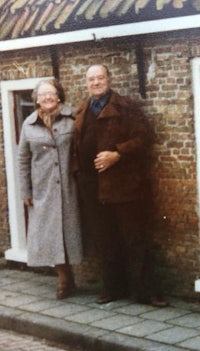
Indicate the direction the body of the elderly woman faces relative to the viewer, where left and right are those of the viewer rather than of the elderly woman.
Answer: facing the viewer

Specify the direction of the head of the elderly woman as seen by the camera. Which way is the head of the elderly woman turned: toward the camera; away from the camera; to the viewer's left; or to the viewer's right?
toward the camera

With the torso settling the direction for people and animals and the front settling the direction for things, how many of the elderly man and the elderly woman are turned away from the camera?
0

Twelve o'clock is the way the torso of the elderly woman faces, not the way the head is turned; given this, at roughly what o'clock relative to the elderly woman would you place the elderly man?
The elderly man is roughly at 10 o'clock from the elderly woman.

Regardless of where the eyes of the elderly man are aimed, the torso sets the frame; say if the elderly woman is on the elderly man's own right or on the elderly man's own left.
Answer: on the elderly man's own right

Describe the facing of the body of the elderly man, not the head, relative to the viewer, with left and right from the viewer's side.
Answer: facing the viewer and to the left of the viewer
